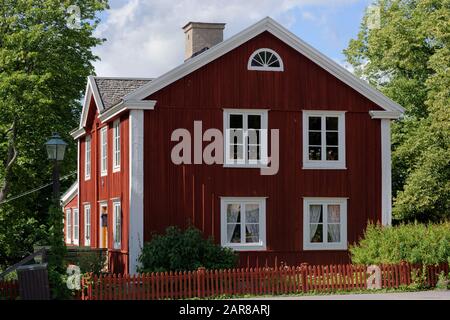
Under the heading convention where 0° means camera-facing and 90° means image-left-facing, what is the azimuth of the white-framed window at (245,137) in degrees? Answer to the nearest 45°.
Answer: approximately 0°

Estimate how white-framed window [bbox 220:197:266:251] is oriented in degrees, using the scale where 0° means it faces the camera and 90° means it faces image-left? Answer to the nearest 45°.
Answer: approximately 0°

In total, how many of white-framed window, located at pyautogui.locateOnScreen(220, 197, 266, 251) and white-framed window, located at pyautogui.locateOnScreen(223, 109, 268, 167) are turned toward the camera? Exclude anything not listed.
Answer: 2
